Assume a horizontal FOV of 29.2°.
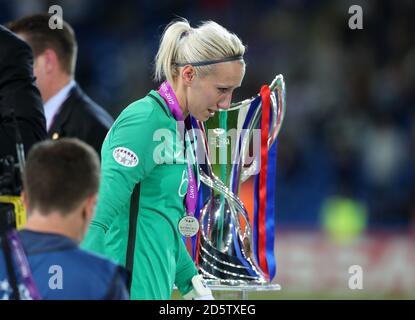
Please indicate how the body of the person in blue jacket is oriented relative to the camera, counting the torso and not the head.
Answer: away from the camera

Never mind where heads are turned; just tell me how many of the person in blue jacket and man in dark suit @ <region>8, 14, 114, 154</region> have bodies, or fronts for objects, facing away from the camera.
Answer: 1

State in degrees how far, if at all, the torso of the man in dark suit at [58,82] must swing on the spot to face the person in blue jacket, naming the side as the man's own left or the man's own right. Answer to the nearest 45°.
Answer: approximately 90° to the man's own left

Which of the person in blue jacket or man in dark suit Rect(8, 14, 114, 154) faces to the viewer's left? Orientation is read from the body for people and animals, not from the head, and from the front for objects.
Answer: the man in dark suit

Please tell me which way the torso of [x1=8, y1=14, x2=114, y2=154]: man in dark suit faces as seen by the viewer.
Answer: to the viewer's left

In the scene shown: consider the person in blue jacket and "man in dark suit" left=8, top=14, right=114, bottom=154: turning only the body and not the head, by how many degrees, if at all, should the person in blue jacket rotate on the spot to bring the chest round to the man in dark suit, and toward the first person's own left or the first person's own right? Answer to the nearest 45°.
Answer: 0° — they already face them

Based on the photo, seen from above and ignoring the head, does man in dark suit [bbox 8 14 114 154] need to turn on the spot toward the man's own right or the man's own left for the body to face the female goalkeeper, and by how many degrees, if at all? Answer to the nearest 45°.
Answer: approximately 90° to the man's own left
